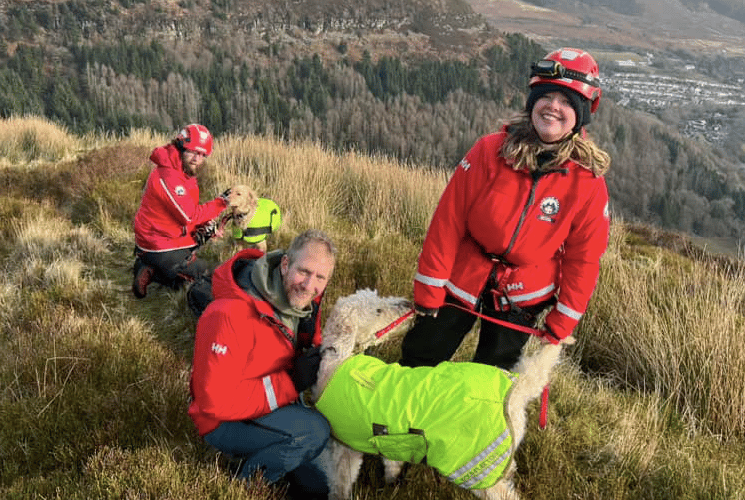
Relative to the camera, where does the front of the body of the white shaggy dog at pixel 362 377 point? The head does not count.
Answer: to the viewer's left

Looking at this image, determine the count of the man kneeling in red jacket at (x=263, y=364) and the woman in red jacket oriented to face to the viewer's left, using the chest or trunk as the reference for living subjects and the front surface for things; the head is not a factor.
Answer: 0

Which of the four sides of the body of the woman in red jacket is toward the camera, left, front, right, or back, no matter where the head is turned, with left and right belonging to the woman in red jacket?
front

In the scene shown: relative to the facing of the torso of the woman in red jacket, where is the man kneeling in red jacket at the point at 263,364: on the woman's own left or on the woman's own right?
on the woman's own right

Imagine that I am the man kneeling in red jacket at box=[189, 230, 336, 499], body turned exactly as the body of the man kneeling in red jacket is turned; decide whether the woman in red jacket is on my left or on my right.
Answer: on my left

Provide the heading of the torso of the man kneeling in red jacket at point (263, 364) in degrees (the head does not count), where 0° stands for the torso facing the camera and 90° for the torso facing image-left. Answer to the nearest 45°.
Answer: approximately 315°

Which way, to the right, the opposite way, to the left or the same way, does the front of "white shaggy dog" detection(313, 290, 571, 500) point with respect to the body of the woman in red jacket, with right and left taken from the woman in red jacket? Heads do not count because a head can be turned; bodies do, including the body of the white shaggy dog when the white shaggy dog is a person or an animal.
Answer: to the right
